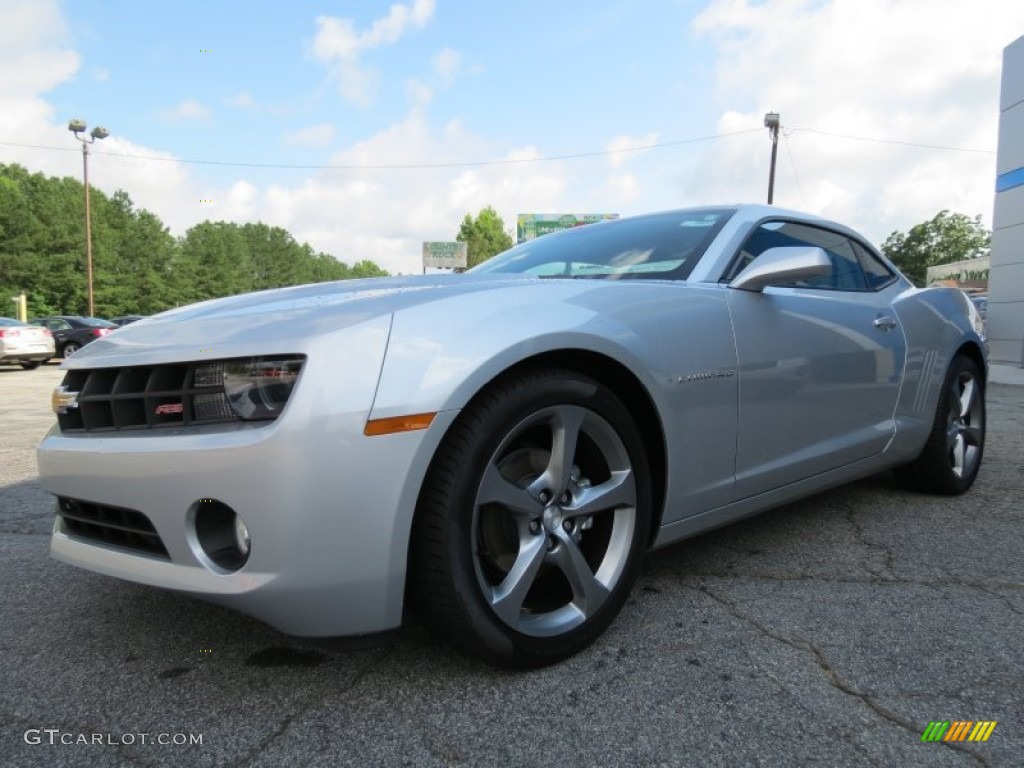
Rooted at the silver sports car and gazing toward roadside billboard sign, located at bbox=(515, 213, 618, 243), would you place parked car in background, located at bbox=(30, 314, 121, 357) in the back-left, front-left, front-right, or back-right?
front-left

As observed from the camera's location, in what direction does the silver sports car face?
facing the viewer and to the left of the viewer

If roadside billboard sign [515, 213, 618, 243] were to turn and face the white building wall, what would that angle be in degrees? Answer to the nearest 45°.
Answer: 0° — it already faces it

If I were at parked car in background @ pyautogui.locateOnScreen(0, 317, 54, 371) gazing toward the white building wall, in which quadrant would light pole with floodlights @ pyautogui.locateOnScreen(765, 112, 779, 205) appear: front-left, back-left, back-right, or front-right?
front-left

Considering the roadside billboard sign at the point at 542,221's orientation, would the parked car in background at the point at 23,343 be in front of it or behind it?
in front

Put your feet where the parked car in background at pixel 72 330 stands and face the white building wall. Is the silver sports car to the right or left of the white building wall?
right

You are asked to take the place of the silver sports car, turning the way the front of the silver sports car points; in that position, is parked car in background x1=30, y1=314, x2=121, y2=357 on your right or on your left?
on your right

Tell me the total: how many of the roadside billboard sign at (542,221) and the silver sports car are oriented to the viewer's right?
0

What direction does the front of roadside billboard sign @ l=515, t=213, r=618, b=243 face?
toward the camera

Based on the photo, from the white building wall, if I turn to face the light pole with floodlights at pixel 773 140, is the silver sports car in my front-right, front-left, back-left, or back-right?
back-left

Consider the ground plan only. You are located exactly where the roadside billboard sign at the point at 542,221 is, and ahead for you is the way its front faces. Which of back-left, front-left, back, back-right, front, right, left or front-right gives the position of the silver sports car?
front

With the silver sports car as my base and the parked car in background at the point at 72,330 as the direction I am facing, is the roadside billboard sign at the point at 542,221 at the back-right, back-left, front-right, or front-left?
front-right

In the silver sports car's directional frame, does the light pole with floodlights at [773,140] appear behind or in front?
behind

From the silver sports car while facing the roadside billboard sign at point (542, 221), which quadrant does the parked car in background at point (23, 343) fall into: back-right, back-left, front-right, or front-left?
front-left
